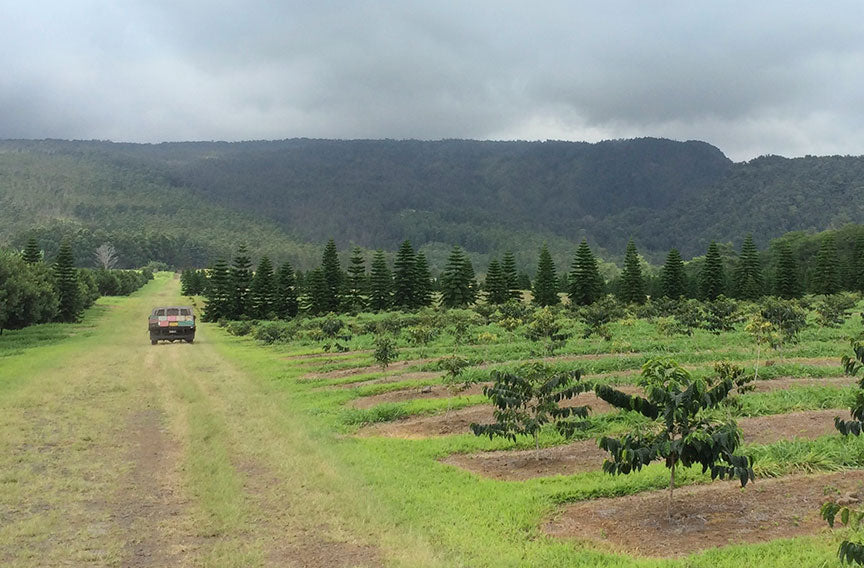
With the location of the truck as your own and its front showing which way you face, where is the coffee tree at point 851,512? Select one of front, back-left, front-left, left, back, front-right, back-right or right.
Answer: back

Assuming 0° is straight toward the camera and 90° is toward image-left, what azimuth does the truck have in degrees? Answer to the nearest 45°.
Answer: approximately 180°

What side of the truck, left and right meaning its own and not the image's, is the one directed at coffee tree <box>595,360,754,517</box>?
back

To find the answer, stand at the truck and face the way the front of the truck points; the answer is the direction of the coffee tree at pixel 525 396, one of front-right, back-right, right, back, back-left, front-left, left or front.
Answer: back
